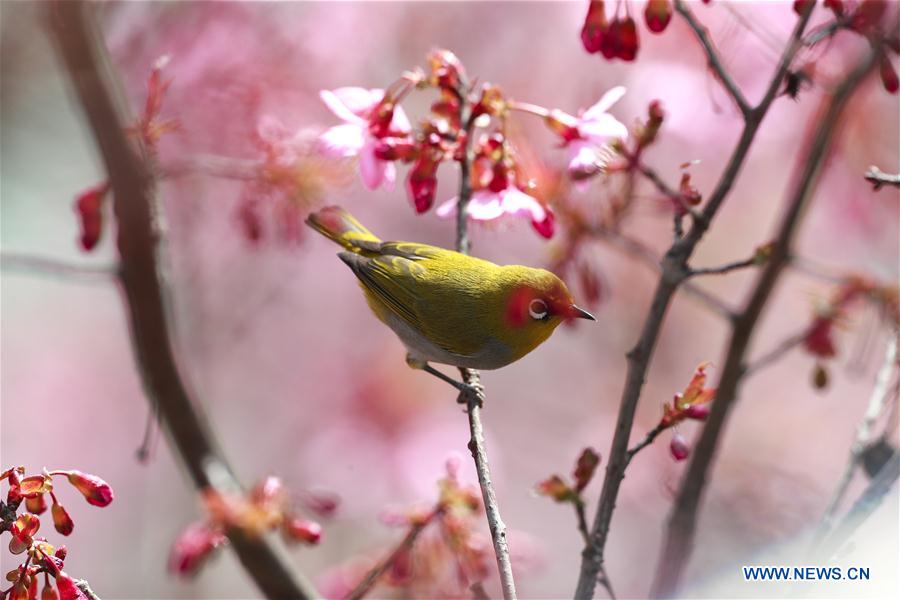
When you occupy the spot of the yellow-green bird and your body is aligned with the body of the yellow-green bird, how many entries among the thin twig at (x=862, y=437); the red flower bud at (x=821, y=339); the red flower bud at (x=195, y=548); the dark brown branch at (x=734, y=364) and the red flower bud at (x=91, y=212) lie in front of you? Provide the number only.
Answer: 3

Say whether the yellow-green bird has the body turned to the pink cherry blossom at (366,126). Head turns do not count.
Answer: no

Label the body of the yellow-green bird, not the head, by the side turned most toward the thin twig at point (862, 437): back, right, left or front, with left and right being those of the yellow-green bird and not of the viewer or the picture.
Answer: front

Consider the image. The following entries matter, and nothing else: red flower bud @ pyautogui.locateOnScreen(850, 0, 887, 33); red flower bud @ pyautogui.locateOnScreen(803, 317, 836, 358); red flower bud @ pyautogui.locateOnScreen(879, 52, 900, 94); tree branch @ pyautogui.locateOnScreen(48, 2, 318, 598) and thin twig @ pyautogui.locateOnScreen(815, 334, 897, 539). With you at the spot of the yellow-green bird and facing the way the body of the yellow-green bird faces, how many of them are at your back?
1

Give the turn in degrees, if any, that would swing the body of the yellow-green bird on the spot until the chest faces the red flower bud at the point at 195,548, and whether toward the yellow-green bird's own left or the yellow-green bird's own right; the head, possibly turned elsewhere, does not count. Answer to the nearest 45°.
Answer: approximately 135° to the yellow-green bird's own right

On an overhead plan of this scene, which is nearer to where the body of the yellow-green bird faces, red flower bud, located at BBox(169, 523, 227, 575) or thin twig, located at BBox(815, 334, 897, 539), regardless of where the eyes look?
the thin twig

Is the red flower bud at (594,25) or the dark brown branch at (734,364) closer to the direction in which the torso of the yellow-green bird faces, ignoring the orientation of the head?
the dark brown branch

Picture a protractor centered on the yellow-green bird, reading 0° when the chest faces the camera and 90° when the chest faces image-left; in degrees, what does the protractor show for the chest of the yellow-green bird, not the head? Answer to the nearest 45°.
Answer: approximately 270°

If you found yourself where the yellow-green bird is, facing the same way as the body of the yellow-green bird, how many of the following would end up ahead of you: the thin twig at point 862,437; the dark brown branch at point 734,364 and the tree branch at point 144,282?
2

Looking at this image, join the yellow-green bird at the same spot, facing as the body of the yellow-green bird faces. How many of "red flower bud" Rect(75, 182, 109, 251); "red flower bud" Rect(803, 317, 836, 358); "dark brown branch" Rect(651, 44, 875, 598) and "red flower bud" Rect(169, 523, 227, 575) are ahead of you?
2
